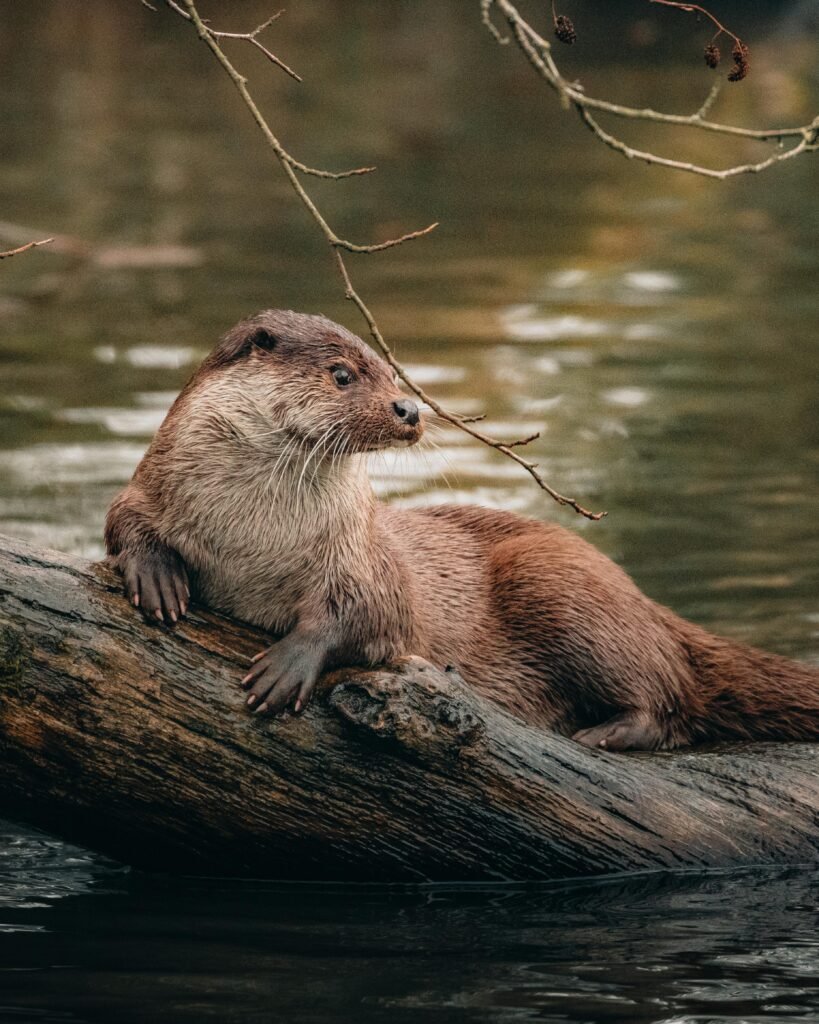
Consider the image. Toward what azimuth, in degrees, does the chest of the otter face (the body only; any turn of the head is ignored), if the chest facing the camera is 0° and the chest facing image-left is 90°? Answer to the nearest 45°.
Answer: approximately 45°
